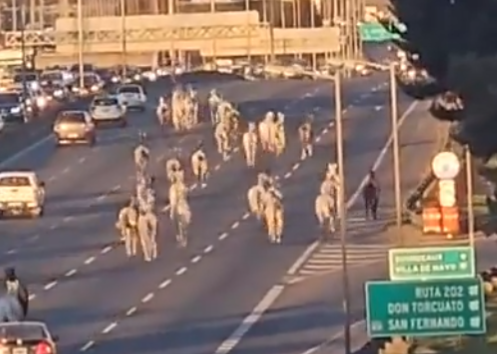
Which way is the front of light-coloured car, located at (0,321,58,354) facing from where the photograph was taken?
facing away from the viewer

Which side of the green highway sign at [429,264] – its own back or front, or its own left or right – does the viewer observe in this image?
front

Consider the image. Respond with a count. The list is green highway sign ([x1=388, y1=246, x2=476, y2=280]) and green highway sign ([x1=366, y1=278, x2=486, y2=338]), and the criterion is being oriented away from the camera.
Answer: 0

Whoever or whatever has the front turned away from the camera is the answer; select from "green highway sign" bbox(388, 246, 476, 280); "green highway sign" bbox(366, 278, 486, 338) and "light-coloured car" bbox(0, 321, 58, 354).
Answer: the light-coloured car

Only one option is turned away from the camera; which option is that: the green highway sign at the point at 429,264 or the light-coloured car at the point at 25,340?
the light-coloured car

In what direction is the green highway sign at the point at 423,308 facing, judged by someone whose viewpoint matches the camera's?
facing the viewer

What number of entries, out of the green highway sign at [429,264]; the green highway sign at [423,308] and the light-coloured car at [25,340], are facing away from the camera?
1

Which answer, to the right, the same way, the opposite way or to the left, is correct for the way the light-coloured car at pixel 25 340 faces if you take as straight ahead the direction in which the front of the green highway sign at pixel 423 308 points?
the opposite way

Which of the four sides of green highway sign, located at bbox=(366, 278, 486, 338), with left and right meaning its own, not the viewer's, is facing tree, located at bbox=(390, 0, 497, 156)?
back

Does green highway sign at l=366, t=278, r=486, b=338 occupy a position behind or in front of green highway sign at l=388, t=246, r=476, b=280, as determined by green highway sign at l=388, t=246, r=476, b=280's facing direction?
in front
